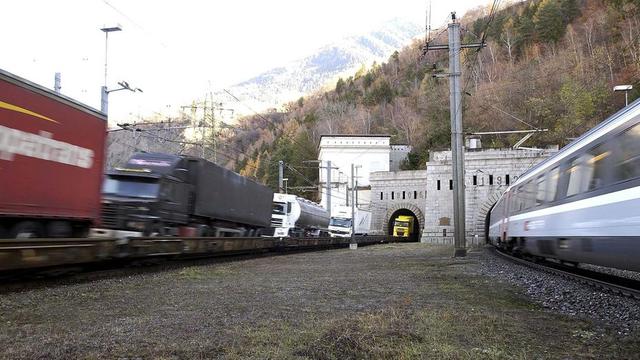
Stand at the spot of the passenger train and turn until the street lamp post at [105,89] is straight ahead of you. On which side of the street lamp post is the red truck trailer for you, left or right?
left

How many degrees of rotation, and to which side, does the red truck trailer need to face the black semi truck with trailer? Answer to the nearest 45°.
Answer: approximately 180°

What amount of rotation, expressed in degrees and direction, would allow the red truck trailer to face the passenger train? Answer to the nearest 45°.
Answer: approximately 90° to its left

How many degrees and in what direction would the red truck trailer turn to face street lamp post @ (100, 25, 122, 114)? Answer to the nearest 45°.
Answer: approximately 135° to its right

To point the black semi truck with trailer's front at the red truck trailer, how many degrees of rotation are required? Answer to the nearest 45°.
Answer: approximately 45° to its left

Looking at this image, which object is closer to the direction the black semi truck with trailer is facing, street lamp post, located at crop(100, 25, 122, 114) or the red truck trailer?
the red truck trailer

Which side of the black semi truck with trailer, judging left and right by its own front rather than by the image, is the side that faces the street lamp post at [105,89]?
right

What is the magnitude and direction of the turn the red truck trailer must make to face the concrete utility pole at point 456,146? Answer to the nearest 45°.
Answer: approximately 135° to its left

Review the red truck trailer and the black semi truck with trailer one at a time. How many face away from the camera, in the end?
0

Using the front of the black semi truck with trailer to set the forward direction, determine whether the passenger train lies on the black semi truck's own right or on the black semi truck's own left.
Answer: on the black semi truck's own left
